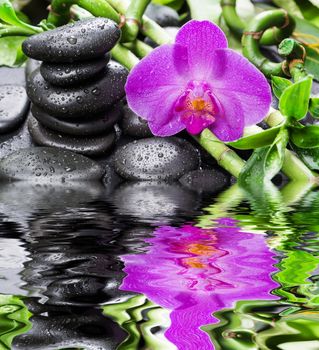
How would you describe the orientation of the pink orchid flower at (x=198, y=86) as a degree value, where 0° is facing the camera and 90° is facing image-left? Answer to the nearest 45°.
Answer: approximately 0°
